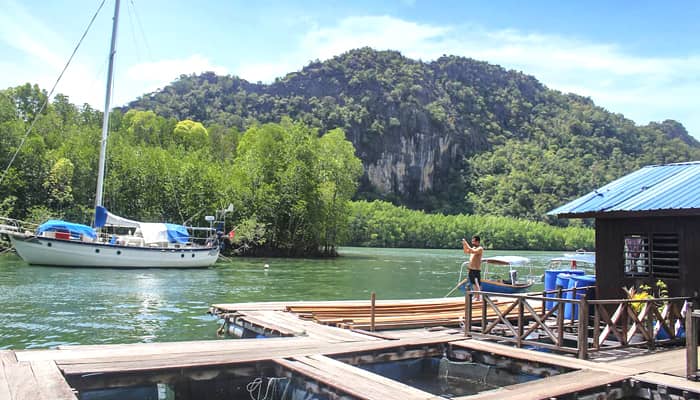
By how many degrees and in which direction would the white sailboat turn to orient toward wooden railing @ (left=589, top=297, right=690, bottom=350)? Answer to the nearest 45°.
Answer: approximately 90° to its left

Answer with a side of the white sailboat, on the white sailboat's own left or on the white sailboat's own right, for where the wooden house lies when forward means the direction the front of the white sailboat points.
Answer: on the white sailboat's own left

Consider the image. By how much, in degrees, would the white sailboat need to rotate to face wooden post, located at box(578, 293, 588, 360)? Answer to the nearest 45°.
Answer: approximately 90° to its left

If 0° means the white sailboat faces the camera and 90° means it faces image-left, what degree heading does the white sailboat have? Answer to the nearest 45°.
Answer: approximately 90°

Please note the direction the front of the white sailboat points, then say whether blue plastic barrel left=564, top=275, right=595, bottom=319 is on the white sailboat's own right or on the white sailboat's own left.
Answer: on the white sailboat's own left

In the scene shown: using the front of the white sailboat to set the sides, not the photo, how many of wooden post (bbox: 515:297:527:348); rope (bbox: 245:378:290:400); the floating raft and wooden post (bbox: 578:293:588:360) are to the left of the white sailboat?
4

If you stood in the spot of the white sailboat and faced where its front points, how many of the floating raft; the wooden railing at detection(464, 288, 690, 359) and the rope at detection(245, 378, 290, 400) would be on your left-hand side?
3

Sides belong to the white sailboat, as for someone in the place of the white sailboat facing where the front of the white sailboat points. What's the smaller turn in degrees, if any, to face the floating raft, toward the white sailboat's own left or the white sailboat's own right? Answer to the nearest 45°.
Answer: approximately 90° to the white sailboat's own left

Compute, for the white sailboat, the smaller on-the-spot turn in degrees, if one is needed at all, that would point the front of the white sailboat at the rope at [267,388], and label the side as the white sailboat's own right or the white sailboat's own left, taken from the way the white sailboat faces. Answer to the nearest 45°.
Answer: approximately 90° to the white sailboat's own left

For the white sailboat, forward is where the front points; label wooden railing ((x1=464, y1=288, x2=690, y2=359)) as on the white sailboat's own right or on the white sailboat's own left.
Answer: on the white sailboat's own left
